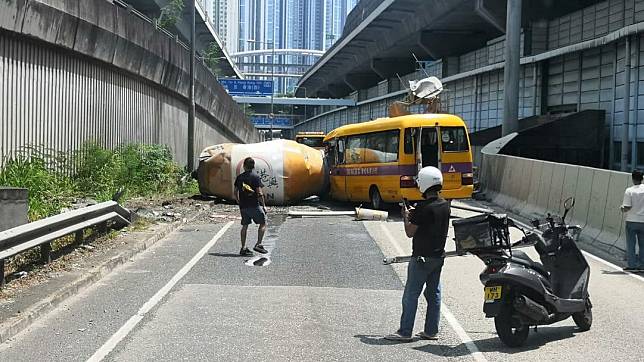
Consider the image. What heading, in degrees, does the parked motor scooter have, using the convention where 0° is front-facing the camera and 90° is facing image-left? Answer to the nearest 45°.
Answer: approximately 225°

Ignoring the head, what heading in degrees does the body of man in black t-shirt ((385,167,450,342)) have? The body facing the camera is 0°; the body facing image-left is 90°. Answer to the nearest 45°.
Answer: approximately 135°

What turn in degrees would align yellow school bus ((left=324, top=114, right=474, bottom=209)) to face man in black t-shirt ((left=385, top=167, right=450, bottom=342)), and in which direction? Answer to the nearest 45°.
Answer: approximately 135° to its left

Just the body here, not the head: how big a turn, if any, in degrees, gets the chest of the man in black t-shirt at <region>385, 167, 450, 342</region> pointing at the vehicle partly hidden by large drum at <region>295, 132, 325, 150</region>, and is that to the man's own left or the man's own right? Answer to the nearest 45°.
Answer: approximately 45° to the man's own right

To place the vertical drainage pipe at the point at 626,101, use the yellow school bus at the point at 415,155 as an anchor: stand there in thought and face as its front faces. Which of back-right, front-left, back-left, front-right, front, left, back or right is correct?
right

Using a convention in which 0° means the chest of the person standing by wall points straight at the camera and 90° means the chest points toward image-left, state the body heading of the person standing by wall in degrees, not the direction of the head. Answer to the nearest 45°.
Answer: approximately 135°

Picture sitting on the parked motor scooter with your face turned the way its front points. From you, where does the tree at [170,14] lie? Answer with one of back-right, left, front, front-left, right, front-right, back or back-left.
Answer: left

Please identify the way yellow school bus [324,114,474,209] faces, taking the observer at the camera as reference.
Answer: facing away from the viewer and to the left of the viewer

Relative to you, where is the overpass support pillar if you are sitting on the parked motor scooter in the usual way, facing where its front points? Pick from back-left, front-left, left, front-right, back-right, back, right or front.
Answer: front-left

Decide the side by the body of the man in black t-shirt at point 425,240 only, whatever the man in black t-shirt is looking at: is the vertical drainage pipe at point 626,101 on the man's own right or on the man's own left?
on the man's own right
